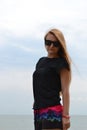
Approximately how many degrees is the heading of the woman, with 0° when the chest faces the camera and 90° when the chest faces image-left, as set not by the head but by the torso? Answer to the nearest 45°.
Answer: approximately 45°
